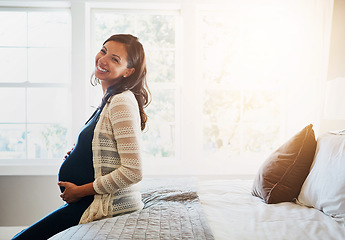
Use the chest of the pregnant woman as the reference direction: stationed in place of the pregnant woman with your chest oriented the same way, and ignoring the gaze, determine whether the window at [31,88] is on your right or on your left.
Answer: on your right

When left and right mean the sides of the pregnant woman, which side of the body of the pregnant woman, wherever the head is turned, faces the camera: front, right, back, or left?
left

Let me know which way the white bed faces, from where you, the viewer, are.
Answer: facing to the left of the viewer

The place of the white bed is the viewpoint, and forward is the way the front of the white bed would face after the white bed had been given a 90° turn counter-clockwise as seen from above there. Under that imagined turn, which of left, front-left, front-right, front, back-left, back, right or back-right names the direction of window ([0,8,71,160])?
back-right
